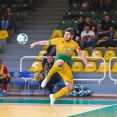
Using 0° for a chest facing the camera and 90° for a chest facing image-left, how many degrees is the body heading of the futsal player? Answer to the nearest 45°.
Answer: approximately 0°

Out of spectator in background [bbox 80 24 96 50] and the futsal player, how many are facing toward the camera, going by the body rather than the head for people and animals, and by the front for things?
2

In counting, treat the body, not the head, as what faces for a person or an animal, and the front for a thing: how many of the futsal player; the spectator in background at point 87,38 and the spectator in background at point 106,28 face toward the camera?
3

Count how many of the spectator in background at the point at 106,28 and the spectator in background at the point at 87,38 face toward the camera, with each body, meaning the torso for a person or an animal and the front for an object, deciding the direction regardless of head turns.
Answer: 2

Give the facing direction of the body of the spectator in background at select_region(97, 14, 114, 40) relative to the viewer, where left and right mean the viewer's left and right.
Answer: facing the viewer

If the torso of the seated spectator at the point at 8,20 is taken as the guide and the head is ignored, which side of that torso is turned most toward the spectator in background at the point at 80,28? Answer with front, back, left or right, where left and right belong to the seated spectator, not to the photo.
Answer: left

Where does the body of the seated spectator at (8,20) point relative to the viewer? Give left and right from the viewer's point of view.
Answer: facing the viewer and to the left of the viewer

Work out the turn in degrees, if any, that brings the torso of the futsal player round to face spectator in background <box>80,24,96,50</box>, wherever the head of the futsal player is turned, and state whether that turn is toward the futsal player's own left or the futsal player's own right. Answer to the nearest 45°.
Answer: approximately 180°

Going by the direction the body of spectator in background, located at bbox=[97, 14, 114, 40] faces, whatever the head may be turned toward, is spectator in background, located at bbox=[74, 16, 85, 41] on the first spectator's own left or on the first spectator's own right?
on the first spectator's own right
